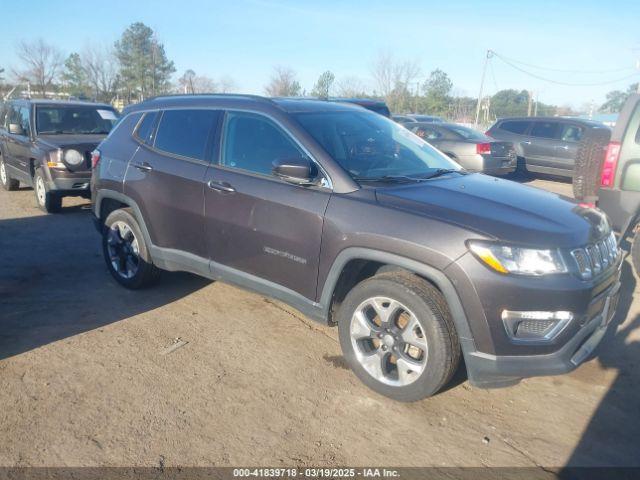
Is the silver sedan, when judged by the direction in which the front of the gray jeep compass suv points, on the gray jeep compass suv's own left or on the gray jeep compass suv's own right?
on the gray jeep compass suv's own left

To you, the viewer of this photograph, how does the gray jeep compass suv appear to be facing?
facing the viewer and to the right of the viewer

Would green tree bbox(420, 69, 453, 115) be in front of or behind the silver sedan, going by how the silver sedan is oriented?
in front

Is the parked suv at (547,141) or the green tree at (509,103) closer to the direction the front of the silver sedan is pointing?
the green tree

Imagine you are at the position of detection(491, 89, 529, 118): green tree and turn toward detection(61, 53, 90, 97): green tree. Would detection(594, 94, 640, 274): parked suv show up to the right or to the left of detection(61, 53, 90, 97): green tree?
left

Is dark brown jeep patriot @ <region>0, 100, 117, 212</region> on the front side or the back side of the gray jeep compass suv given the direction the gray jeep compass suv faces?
on the back side

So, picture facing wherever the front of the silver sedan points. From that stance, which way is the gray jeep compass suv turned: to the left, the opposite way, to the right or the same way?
the opposite way

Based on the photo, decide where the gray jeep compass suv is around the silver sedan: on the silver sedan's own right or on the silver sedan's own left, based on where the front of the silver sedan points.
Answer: on the silver sedan's own left

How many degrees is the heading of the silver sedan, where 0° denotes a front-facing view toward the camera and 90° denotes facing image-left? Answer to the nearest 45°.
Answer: approximately 135°

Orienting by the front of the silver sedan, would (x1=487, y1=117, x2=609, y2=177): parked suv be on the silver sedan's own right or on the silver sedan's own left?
on the silver sedan's own right

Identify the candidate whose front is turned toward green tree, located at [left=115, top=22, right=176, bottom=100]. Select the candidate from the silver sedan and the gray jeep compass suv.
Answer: the silver sedan
